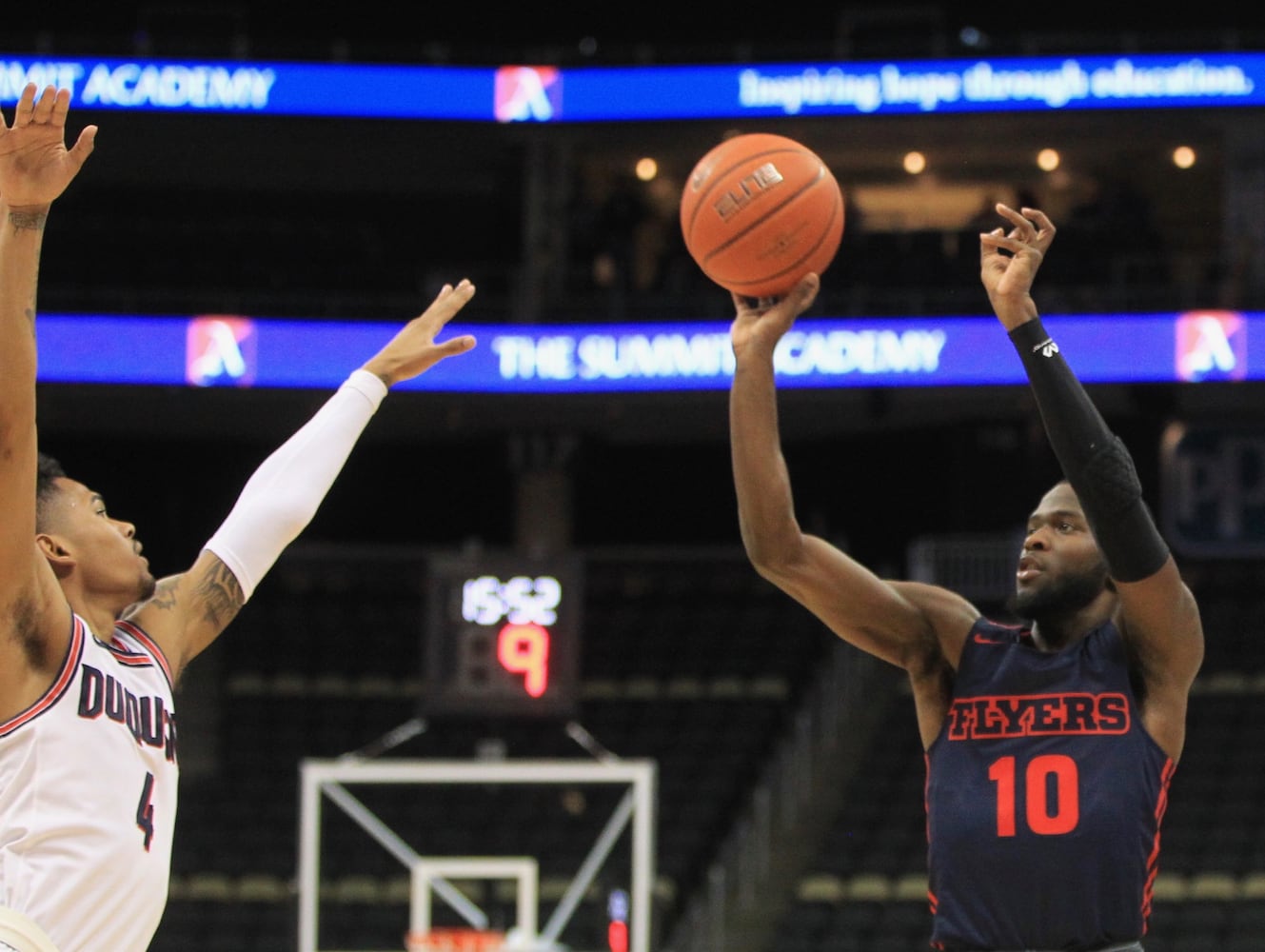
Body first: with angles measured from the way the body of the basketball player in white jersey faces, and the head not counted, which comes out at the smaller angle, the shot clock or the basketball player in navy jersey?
the basketball player in navy jersey

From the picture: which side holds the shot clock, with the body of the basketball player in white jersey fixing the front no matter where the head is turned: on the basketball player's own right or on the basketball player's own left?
on the basketball player's own left

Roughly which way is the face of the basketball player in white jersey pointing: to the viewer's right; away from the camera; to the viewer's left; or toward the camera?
to the viewer's right

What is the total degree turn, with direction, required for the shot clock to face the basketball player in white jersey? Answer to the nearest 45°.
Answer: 0° — it already faces them

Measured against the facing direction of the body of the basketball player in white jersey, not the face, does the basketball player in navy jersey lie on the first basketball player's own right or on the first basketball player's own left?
on the first basketball player's own left

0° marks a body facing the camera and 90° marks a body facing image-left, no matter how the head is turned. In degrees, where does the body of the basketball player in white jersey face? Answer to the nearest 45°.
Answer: approximately 315°

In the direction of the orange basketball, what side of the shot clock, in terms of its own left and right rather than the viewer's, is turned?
front

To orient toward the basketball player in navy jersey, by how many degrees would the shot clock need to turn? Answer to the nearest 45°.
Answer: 0° — it already faces them

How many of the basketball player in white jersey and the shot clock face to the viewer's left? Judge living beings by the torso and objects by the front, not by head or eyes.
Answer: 0

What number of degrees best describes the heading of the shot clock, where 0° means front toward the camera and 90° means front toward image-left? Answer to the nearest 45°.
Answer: approximately 0°
